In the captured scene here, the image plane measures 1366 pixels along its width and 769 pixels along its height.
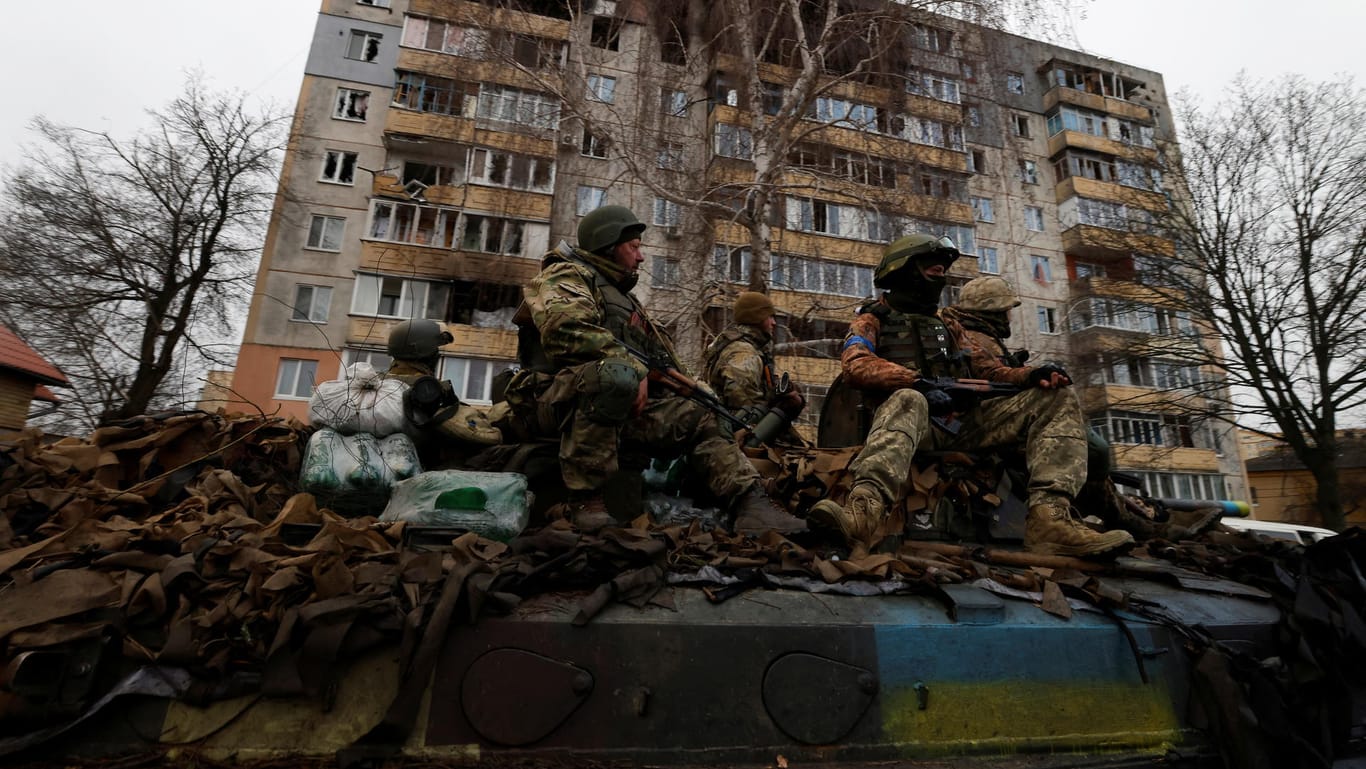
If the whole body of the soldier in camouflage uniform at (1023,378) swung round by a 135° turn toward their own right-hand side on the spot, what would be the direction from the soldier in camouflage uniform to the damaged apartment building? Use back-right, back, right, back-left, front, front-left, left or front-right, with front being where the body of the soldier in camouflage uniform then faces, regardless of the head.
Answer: right

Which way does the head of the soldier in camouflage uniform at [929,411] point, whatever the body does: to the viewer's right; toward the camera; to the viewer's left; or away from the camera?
to the viewer's right

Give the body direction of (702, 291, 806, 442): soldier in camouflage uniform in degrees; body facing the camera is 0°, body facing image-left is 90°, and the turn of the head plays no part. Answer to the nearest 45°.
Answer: approximately 270°

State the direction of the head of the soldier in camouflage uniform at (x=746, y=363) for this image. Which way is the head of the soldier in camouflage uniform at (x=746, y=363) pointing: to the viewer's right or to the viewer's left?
to the viewer's right

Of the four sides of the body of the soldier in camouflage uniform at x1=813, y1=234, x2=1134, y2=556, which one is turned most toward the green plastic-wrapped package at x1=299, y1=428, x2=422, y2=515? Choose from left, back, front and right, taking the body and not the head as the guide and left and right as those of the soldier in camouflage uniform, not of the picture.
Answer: right
